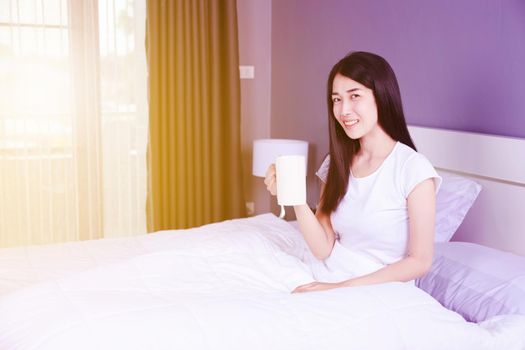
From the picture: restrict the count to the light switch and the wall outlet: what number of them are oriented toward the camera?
2

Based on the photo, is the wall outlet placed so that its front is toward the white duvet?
yes

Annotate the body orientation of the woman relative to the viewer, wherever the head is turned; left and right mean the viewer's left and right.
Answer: facing the viewer and to the left of the viewer

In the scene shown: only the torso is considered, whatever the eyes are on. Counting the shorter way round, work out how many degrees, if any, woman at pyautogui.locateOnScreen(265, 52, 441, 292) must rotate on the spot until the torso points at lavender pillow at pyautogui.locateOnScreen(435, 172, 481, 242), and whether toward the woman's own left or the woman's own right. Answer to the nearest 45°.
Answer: approximately 180°

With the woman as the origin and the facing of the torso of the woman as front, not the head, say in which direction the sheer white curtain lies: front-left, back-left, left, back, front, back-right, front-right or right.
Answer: right

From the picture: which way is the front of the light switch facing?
toward the camera

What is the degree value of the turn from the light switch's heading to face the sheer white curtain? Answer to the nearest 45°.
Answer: approximately 45° to its right

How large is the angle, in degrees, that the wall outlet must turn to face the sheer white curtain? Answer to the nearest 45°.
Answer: approximately 45° to its right

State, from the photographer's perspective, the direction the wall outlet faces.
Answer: facing the viewer

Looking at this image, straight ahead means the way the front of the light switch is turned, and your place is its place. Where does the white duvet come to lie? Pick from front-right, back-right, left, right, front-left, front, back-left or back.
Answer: front

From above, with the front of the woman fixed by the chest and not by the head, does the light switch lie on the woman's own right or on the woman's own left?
on the woman's own right

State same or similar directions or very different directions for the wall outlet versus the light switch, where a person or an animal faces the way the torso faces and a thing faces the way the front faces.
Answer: same or similar directions
